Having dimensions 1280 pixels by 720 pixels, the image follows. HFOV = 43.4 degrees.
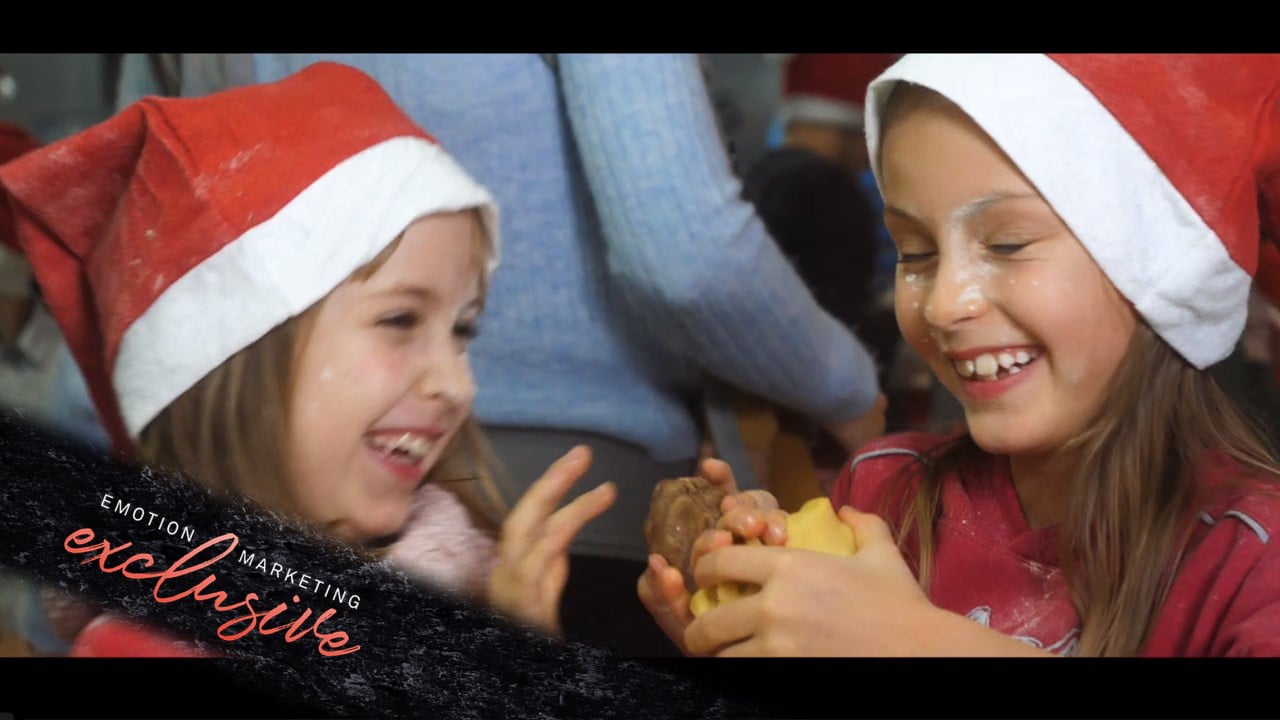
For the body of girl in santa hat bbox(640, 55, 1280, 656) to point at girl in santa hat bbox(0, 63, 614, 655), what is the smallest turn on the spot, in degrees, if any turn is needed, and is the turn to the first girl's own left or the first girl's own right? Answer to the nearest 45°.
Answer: approximately 45° to the first girl's own right

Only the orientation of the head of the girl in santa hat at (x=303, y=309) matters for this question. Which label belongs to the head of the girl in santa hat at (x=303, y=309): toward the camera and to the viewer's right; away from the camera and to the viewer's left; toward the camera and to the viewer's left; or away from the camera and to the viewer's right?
toward the camera and to the viewer's right

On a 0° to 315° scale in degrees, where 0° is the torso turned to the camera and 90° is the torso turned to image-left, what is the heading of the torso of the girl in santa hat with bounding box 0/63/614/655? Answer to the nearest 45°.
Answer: approximately 315°

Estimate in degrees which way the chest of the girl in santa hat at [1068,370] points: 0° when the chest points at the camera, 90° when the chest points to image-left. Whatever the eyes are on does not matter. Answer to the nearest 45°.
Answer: approximately 45°

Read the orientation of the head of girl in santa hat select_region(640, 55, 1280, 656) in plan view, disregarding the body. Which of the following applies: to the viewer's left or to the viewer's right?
to the viewer's left
